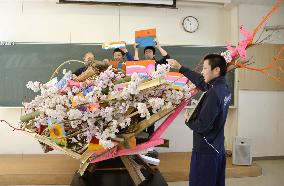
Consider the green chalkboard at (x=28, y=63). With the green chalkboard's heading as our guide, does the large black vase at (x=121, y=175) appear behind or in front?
in front

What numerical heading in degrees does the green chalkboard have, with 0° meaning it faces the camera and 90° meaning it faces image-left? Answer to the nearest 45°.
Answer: approximately 0°

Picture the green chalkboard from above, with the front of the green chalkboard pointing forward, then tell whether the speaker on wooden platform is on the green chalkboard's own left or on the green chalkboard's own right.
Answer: on the green chalkboard's own left

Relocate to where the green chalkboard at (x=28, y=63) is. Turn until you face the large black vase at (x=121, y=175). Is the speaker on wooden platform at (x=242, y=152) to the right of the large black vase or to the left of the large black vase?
left

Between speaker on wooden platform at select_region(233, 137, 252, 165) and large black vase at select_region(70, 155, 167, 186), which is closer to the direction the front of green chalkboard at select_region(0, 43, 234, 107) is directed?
the large black vase
